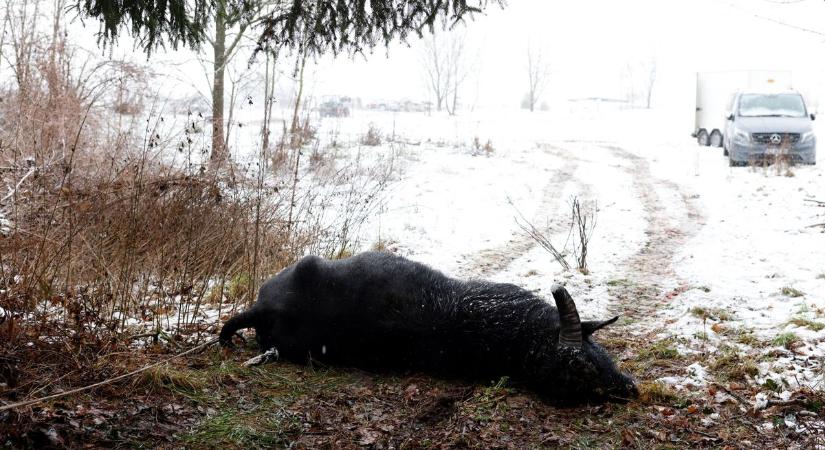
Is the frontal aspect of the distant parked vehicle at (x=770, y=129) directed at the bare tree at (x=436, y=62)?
no

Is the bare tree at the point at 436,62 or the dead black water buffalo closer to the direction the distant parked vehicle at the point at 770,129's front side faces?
the dead black water buffalo

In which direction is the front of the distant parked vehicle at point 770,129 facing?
toward the camera

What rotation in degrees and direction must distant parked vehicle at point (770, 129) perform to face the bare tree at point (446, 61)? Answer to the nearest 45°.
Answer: approximately 135° to its right

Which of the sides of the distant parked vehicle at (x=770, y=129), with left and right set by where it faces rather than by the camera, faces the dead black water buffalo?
front

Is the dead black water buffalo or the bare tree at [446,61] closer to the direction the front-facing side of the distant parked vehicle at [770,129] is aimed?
the dead black water buffalo
